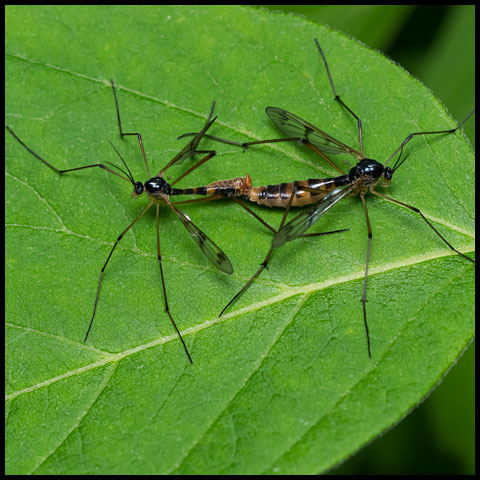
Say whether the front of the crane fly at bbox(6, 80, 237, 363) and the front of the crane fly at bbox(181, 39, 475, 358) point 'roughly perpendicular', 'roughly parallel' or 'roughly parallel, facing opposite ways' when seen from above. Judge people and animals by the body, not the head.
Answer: roughly parallel, facing opposite ways

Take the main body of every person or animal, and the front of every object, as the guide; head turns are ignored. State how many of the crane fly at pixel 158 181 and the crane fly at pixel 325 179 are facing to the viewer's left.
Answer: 1

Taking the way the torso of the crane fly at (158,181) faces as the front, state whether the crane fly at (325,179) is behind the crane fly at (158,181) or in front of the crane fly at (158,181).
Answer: behind

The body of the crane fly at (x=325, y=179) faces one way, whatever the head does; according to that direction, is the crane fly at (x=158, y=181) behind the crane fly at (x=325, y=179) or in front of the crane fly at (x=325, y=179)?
behind

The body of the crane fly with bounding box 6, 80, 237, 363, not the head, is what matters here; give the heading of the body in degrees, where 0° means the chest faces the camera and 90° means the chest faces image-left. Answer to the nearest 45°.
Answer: approximately 90°

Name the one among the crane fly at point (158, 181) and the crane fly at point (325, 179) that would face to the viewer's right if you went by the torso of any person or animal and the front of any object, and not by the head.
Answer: the crane fly at point (325, 179)

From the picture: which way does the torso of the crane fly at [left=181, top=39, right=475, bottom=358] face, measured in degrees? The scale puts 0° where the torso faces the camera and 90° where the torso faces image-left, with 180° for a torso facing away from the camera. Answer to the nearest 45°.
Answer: approximately 270°
